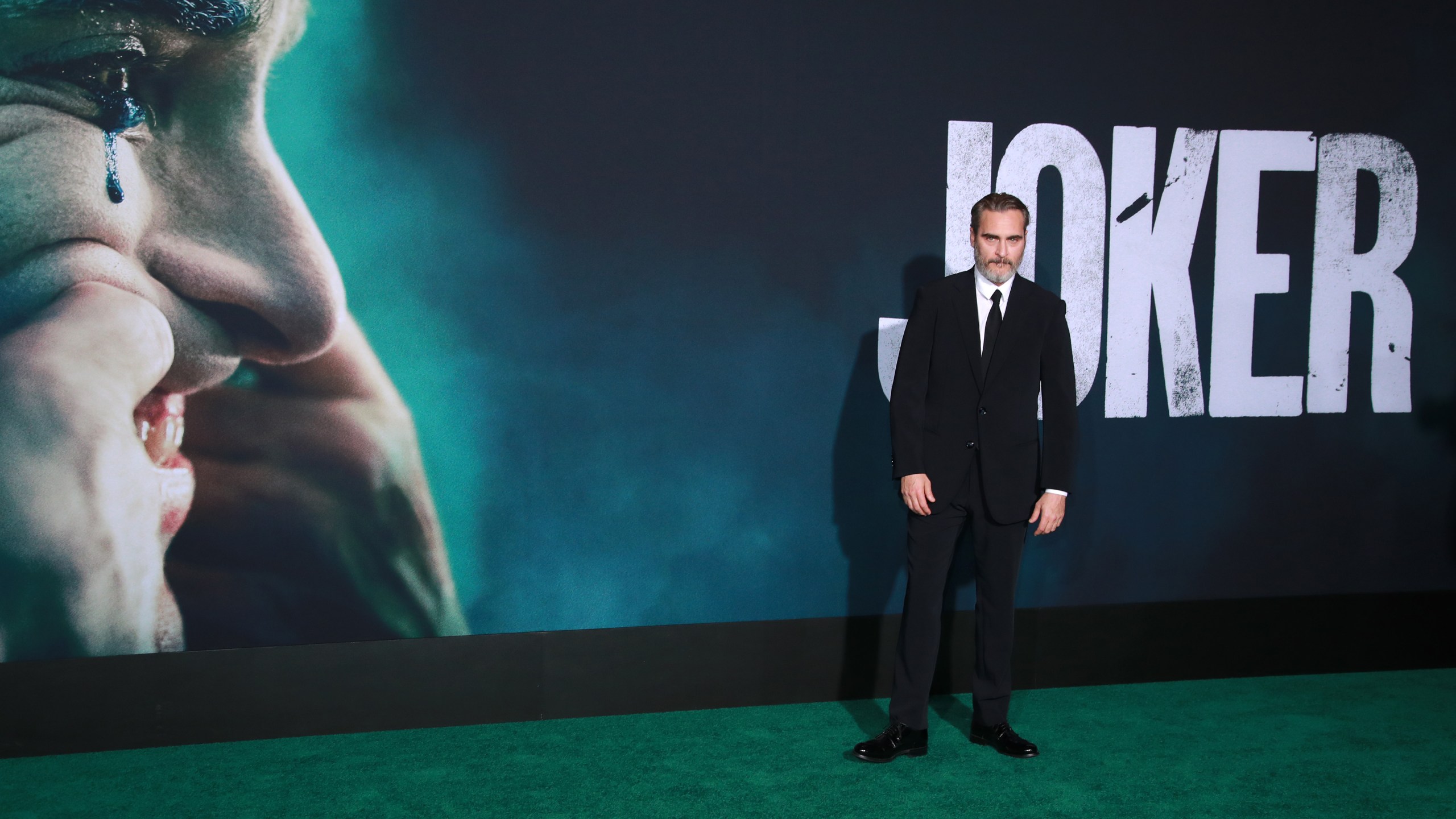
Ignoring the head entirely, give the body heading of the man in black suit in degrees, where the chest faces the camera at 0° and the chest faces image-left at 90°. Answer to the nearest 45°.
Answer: approximately 0°
